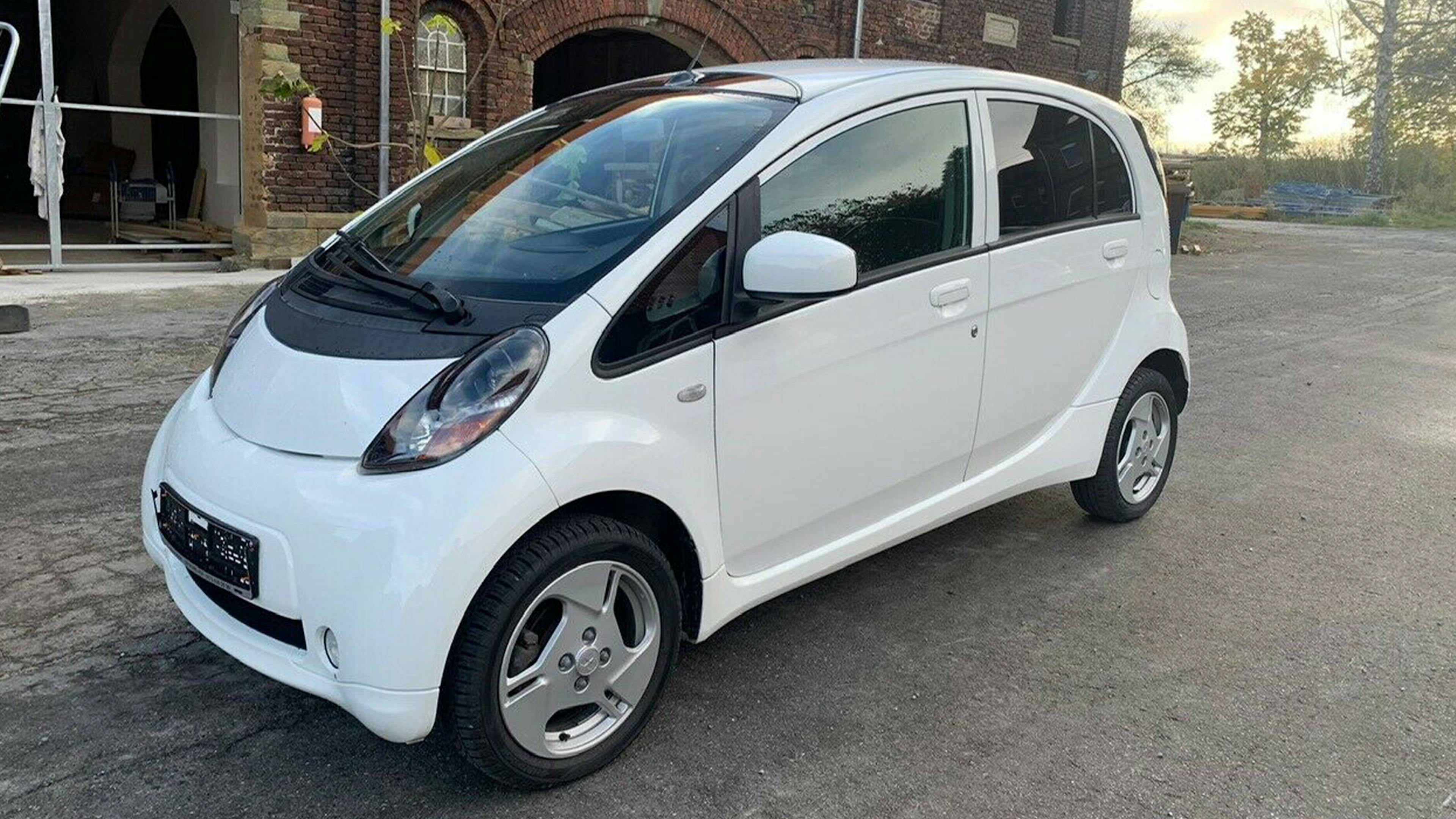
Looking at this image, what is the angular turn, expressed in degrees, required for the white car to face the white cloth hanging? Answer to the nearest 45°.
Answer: approximately 90° to its right

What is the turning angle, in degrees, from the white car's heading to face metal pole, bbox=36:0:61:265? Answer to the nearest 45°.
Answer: approximately 90° to its right

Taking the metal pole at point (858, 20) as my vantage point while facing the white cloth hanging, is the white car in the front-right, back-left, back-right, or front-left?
front-left

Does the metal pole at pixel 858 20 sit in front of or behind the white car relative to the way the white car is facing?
behind

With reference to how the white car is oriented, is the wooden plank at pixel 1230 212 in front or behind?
behind

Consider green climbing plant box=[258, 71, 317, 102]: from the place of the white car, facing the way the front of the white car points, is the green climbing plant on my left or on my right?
on my right

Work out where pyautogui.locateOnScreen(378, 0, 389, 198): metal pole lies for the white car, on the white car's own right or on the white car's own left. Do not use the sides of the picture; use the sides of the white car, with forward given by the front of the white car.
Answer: on the white car's own right

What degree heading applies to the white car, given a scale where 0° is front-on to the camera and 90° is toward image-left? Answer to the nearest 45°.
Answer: approximately 45°

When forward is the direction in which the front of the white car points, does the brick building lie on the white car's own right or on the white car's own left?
on the white car's own right
